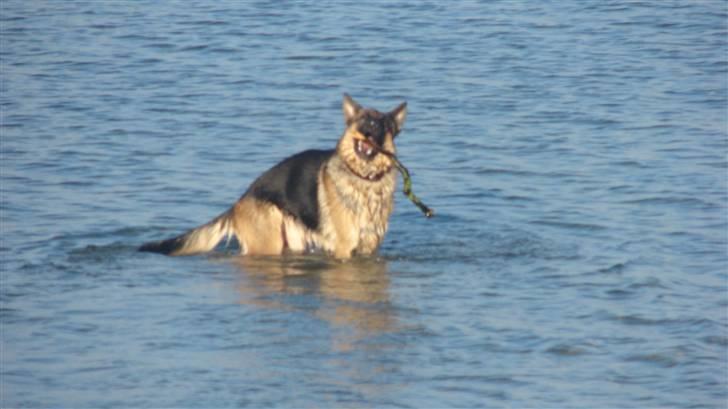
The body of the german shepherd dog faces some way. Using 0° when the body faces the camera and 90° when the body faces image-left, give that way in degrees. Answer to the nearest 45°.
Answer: approximately 315°
